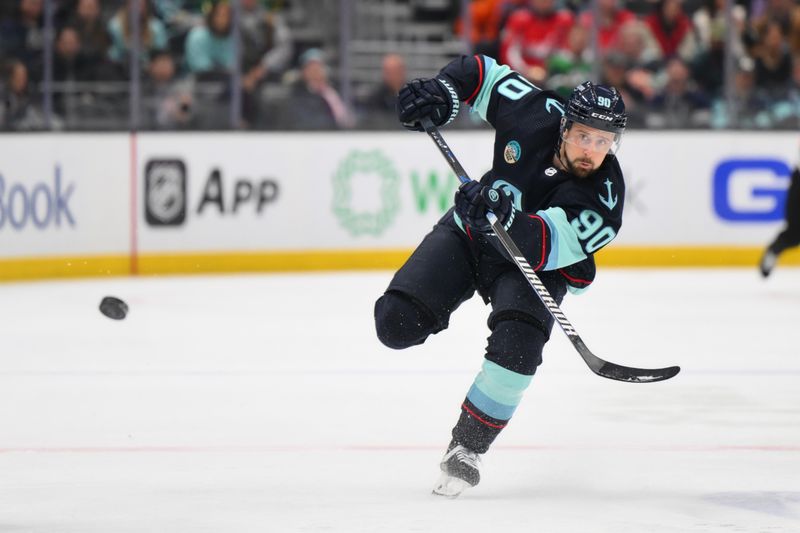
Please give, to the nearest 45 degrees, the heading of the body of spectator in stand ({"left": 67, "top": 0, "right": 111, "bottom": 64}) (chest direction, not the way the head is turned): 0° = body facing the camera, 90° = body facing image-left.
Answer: approximately 0°

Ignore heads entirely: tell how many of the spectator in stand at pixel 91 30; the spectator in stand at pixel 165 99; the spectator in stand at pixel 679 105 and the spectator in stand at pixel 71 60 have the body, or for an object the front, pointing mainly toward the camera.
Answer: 4

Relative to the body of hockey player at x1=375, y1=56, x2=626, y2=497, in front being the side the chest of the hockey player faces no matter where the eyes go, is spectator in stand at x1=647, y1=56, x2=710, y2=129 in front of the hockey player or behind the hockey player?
behind

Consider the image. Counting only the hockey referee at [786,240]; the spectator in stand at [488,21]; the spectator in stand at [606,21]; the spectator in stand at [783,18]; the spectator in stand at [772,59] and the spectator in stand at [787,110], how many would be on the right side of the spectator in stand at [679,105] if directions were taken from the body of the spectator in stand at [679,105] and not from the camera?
2

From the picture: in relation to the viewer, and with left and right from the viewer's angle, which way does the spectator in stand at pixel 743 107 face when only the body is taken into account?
facing the viewer

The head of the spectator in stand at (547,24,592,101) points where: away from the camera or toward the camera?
toward the camera

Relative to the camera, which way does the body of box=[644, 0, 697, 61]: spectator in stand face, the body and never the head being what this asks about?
toward the camera

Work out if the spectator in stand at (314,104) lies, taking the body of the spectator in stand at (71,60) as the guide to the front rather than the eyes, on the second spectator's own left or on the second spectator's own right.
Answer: on the second spectator's own left

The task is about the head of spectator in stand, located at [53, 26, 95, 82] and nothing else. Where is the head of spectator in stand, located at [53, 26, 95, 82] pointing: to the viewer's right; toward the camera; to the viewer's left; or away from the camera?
toward the camera

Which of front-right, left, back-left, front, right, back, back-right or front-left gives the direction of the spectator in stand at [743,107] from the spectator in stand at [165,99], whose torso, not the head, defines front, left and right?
left

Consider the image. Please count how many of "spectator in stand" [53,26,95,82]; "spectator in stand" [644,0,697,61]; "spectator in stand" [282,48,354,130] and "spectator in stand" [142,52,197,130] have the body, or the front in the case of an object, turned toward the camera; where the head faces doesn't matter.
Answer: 4

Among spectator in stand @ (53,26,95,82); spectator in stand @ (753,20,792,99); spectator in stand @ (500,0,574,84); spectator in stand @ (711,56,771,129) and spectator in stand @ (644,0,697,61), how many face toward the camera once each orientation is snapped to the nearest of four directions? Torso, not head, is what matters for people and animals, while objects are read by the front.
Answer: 5

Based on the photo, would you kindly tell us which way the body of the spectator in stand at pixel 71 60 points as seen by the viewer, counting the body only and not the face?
toward the camera

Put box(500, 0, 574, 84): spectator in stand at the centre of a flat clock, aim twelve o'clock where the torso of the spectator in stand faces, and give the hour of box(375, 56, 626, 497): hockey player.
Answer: The hockey player is roughly at 12 o'clock from the spectator in stand.

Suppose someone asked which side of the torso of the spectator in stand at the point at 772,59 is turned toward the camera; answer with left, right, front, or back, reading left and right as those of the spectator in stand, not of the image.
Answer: front

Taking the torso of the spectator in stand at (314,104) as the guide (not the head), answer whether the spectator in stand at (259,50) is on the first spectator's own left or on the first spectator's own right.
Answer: on the first spectator's own right
